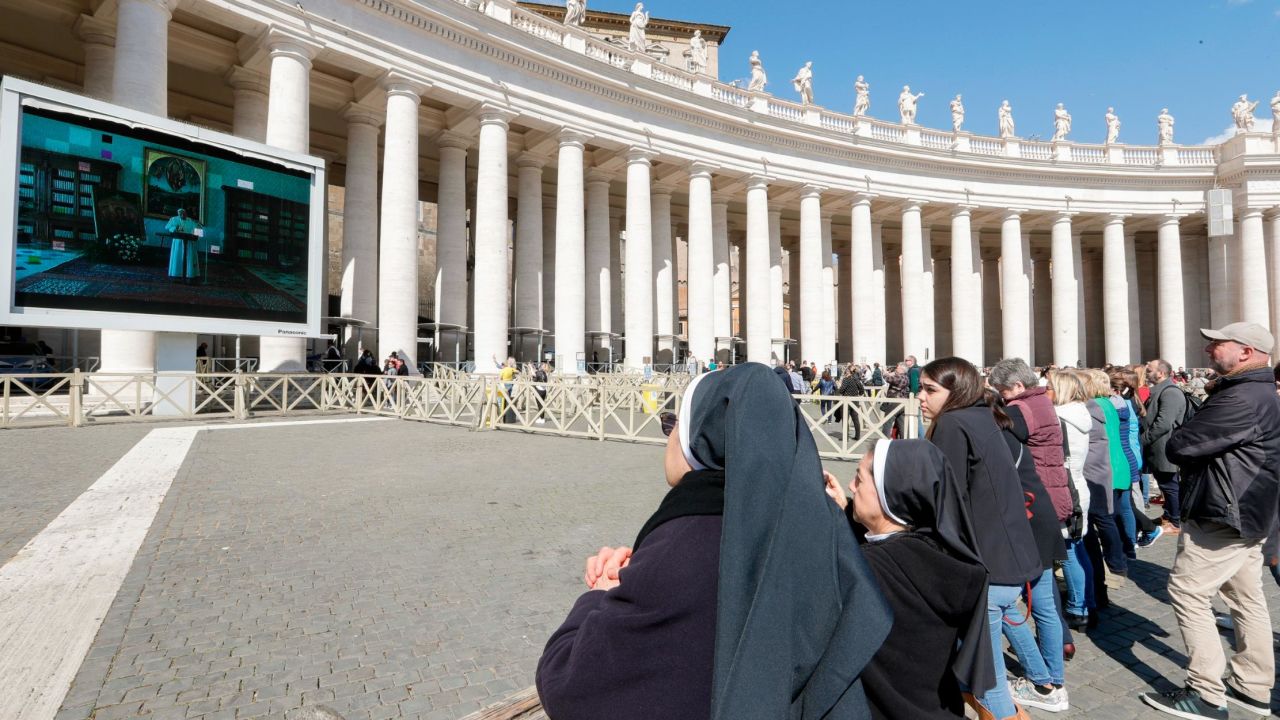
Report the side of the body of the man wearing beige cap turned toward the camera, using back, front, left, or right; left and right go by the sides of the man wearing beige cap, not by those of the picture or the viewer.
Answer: left

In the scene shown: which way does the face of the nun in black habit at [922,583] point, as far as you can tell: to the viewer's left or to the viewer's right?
to the viewer's left

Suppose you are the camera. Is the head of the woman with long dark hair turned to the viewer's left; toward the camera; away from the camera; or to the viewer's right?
to the viewer's left

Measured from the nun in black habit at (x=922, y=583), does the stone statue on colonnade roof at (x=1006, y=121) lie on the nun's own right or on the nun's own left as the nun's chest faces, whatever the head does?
on the nun's own right

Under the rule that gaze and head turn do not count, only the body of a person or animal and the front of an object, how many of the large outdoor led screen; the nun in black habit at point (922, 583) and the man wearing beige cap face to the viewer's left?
2

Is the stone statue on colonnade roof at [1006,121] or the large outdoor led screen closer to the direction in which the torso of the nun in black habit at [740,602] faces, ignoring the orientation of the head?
the large outdoor led screen

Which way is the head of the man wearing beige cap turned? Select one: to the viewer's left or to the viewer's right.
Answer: to the viewer's left

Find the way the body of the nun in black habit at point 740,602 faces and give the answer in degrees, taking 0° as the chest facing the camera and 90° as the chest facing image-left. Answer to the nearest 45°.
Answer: approximately 135°

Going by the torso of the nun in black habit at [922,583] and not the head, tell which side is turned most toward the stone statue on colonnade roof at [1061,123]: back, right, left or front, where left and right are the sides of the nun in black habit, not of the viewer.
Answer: right

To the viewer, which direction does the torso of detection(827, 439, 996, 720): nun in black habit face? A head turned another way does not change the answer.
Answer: to the viewer's left

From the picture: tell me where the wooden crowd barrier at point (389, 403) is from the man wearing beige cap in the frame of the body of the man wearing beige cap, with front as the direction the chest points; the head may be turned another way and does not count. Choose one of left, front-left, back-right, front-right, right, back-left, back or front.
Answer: front

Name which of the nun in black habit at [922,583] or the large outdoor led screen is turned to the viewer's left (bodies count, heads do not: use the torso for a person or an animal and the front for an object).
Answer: the nun in black habit

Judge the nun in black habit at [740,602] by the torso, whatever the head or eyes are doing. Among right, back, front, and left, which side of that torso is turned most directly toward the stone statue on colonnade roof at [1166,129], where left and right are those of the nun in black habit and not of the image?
right

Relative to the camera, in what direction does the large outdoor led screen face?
facing the viewer and to the right of the viewer
